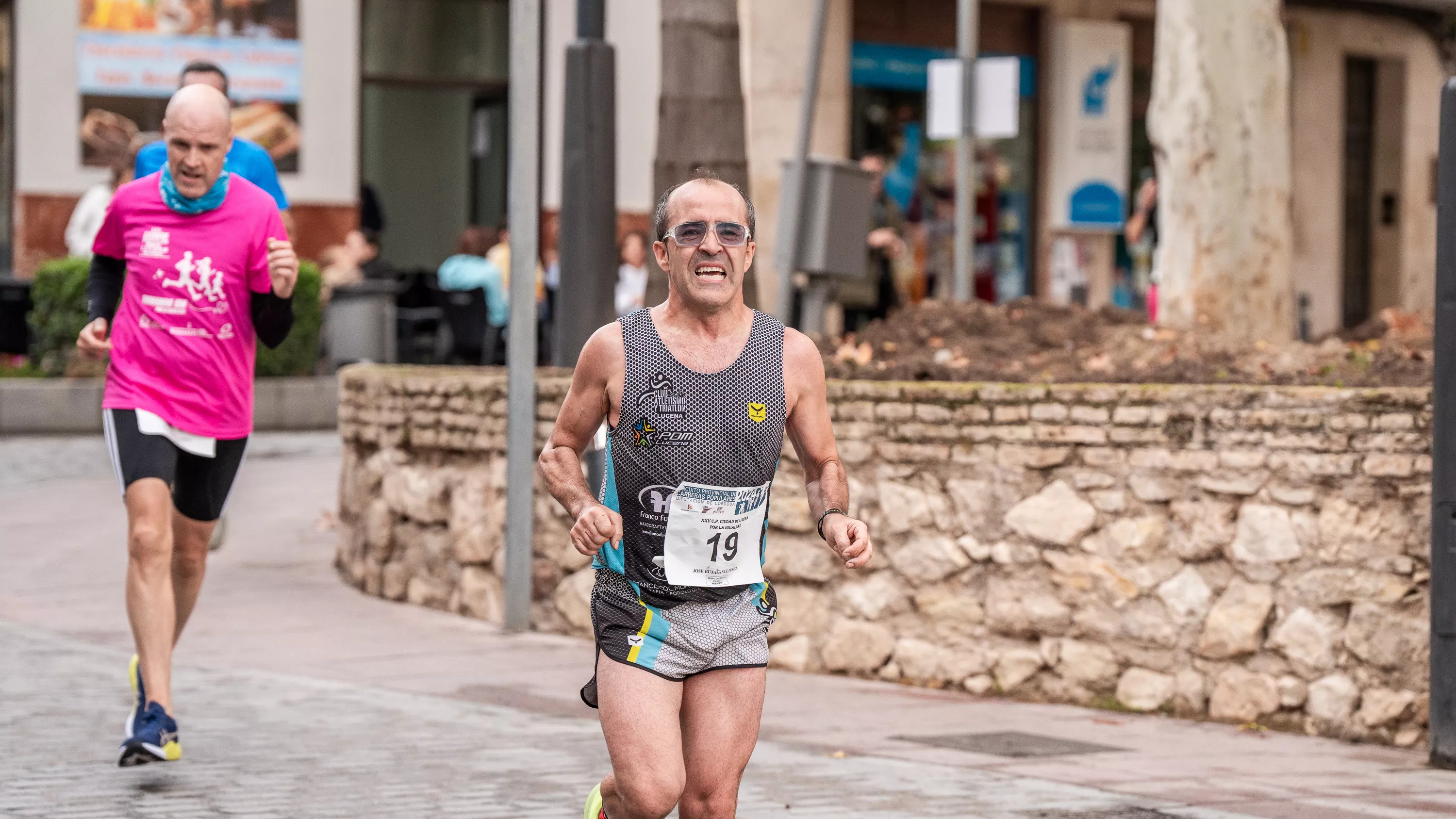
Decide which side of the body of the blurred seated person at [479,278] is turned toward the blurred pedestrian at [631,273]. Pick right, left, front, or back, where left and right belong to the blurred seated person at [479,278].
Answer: right

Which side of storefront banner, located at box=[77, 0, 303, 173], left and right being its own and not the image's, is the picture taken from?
front

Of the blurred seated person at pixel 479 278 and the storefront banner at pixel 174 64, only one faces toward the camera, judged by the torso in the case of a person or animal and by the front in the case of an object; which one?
the storefront banner

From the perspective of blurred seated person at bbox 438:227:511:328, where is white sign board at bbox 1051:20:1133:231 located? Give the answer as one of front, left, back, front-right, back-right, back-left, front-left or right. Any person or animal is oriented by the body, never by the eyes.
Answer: front-right

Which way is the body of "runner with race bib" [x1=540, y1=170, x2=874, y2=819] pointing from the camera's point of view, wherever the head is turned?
toward the camera

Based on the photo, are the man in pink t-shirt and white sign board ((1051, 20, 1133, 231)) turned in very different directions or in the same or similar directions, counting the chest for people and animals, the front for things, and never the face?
same or similar directions

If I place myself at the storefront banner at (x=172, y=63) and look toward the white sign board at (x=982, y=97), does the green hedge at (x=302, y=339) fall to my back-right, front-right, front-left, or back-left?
front-right

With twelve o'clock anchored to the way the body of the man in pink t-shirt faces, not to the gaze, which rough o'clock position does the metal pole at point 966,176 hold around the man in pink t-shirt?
The metal pole is roughly at 7 o'clock from the man in pink t-shirt.

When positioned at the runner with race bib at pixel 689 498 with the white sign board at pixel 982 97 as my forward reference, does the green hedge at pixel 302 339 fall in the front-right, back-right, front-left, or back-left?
front-left

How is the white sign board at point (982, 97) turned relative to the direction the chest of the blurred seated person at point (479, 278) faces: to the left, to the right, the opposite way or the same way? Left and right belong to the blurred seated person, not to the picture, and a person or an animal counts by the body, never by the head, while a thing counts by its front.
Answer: the opposite way

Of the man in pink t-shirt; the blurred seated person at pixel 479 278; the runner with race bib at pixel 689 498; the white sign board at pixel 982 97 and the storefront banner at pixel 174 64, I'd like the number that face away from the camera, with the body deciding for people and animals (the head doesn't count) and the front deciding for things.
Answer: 1

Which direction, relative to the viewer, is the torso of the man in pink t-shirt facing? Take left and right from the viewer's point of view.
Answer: facing the viewer

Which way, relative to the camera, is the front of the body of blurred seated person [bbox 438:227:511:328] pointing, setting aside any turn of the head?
away from the camera

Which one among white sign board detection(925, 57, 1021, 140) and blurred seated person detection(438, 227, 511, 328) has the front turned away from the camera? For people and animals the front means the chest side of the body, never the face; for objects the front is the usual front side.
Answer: the blurred seated person

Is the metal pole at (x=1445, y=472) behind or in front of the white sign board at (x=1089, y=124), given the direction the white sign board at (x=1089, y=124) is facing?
in front

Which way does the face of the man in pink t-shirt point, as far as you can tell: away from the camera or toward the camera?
toward the camera

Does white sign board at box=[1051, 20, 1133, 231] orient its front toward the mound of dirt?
yes

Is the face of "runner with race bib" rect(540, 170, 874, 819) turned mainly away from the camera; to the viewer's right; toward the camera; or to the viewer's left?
toward the camera
